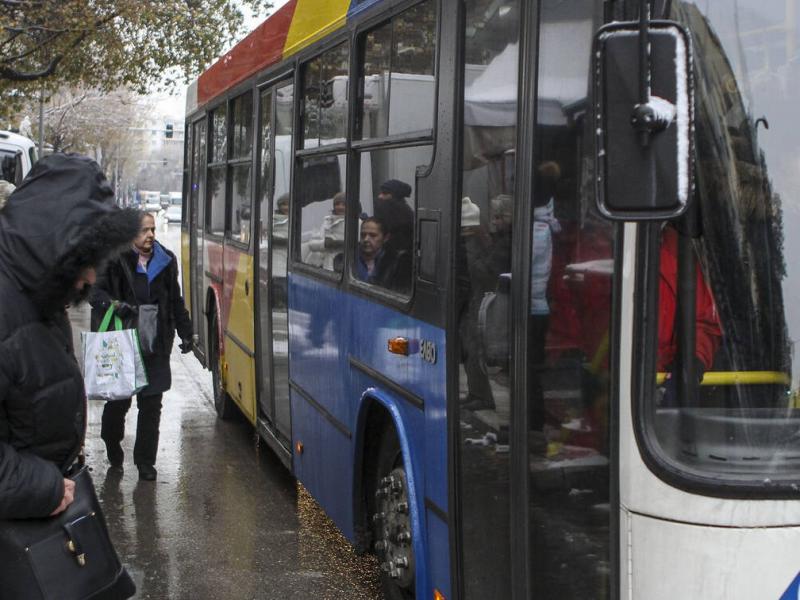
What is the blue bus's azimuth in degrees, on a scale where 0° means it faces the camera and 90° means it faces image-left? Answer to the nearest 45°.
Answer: approximately 315°

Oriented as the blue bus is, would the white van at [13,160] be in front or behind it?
behind

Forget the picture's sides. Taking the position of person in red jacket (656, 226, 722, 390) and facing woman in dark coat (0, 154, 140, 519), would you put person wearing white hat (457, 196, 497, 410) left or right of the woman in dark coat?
right
